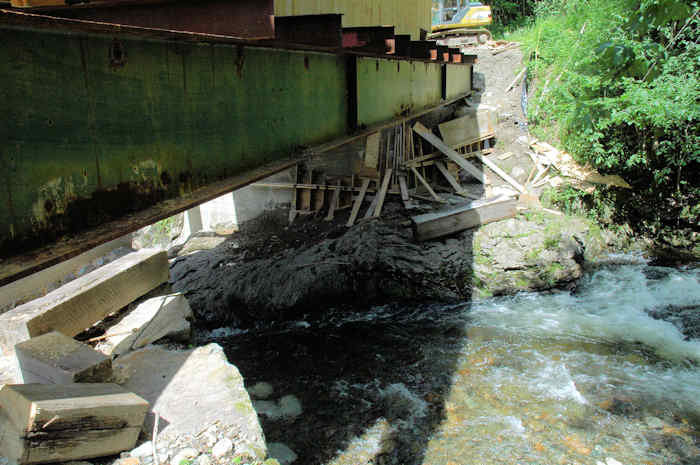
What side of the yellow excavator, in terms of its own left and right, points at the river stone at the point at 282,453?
left

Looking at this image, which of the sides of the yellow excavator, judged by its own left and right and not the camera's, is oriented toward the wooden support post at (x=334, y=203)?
left

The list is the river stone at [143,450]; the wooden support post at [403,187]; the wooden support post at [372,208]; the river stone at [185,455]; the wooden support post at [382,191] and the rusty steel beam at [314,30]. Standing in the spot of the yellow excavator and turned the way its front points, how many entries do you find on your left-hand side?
6

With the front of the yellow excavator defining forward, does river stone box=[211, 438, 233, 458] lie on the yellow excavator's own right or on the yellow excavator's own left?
on the yellow excavator's own left

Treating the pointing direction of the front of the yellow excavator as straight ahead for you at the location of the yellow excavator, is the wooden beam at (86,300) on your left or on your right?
on your left

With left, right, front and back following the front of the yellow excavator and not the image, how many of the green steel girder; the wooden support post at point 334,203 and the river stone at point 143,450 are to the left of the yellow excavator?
3

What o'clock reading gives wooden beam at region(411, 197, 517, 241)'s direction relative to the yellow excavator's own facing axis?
The wooden beam is roughly at 9 o'clock from the yellow excavator.

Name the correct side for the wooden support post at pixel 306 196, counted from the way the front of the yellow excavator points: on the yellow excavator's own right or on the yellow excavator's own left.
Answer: on the yellow excavator's own left

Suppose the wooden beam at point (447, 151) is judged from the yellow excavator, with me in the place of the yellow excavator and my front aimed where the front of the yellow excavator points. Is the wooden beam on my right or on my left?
on my left

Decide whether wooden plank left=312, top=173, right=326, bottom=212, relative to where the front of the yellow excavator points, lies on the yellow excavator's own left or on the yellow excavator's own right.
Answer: on the yellow excavator's own left

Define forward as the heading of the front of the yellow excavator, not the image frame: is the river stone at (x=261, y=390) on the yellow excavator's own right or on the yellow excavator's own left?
on the yellow excavator's own left

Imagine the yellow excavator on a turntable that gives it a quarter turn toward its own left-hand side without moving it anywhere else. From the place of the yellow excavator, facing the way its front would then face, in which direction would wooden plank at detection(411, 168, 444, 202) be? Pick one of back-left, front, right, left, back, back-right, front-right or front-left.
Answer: front

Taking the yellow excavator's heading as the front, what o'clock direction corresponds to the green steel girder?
The green steel girder is roughly at 9 o'clock from the yellow excavator.

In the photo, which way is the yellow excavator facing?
to the viewer's left

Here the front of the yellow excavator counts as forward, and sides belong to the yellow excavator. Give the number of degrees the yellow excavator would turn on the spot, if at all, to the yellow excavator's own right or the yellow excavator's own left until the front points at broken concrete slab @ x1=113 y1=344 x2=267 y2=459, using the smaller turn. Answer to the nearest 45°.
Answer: approximately 90° to the yellow excavator's own left

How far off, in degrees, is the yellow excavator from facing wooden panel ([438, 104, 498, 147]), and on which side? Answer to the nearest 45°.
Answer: approximately 90° to its left

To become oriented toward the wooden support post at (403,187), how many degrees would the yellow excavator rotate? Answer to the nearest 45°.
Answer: approximately 90° to its left

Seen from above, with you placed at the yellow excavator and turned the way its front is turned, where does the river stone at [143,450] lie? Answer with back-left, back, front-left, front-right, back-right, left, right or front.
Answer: left
